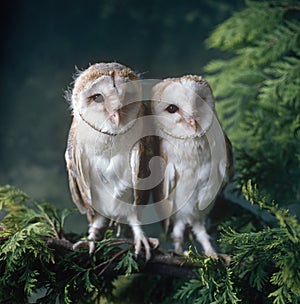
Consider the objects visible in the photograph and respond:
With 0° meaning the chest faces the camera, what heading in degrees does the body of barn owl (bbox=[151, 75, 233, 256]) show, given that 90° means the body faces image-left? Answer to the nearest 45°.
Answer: approximately 0°
